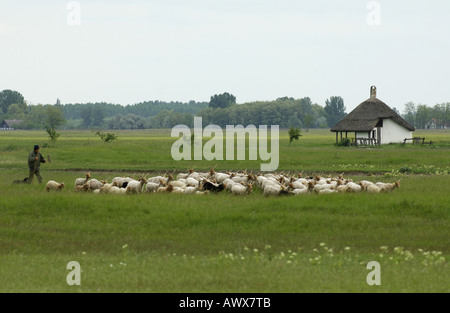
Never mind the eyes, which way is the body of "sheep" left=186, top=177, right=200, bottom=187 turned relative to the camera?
to the viewer's right

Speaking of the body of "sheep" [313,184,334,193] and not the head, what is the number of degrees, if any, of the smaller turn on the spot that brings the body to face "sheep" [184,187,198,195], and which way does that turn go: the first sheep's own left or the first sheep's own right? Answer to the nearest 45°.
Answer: approximately 180°

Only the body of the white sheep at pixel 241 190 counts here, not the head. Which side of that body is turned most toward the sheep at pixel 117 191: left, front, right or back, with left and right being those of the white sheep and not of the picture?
back

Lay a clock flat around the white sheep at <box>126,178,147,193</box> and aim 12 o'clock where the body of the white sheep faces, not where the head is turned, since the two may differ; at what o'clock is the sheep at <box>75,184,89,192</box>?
The sheep is roughly at 7 o'clock from the white sheep.

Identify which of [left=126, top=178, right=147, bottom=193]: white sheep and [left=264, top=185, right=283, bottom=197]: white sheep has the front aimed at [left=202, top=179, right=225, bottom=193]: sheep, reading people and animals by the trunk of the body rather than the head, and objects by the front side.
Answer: [left=126, top=178, right=147, bottom=193]: white sheep

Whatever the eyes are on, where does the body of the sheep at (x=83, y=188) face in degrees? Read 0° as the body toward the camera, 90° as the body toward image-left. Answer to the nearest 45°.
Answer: approximately 270°

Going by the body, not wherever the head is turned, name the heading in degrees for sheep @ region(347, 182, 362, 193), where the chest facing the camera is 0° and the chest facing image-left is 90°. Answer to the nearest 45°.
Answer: approximately 270°

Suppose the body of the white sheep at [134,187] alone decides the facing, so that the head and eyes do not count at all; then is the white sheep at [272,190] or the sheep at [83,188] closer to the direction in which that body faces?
the white sheep
